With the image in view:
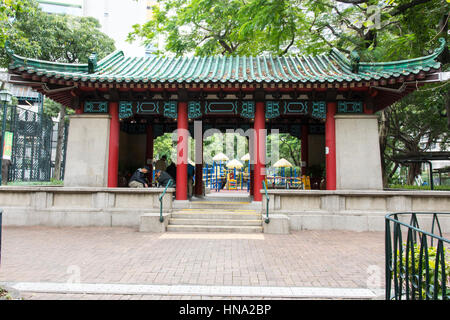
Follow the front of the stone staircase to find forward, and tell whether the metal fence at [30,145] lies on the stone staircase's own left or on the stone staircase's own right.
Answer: on the stone staircase's own right

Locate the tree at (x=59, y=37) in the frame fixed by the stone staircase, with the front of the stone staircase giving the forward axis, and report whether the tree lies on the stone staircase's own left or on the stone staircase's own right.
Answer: on the stone staircase's own right

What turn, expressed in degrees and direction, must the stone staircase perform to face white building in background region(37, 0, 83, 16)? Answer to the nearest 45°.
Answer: approximately 135° to its right

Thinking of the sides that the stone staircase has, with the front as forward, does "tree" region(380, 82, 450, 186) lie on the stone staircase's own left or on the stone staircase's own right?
on the stone staircase's own left

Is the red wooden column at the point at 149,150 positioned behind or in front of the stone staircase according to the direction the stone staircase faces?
behind

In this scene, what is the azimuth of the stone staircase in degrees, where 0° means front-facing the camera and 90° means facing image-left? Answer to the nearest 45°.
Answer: approximately 0°
